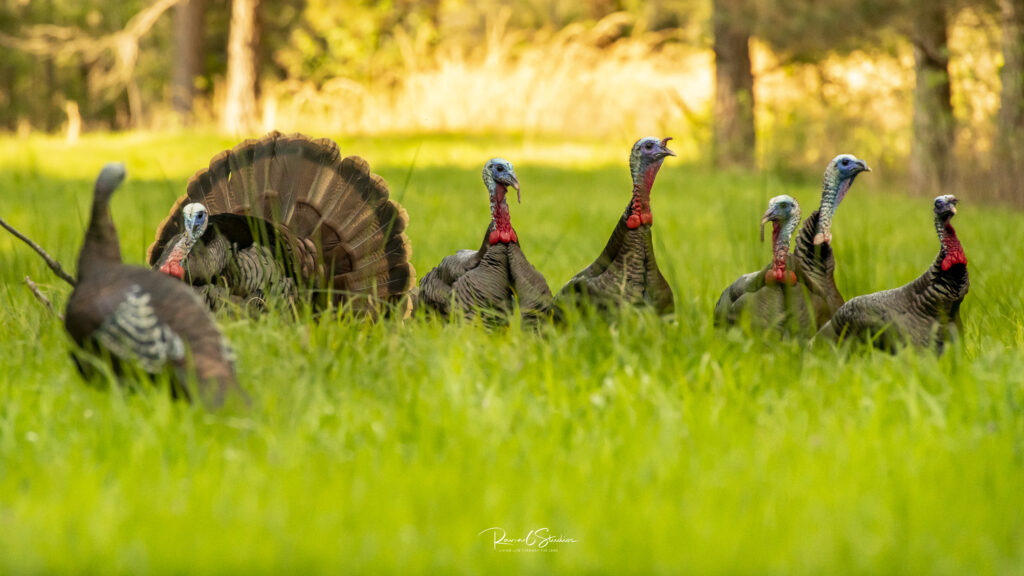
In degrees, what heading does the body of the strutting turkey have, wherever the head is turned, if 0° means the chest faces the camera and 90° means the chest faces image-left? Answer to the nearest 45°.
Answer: approximately 45°

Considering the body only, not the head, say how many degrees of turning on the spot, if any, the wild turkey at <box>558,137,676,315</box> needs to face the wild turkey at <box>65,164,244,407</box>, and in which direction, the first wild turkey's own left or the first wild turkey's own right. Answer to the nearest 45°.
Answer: approximately 90° to the first wild turkey's own right

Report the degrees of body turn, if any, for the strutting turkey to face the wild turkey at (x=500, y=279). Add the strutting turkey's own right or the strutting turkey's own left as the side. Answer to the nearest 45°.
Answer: approximately 90° to the strutting turkey's own left

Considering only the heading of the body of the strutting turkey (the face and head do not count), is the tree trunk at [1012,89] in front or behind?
behind

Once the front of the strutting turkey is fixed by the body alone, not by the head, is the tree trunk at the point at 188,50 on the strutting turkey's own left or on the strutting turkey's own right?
on the strutting turkey's own right

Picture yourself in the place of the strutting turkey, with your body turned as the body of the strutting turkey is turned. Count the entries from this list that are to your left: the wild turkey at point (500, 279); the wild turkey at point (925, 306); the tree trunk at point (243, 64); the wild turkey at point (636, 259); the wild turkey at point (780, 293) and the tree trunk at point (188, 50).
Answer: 4

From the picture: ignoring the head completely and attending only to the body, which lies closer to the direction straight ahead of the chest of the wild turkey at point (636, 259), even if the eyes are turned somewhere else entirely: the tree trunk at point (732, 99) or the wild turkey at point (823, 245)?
the wild turkey

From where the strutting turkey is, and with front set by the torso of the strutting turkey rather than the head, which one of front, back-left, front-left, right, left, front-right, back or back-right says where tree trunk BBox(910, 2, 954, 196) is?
back

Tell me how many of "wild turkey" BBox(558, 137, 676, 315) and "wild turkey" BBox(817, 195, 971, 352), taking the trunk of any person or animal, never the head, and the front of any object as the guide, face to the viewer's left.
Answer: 0

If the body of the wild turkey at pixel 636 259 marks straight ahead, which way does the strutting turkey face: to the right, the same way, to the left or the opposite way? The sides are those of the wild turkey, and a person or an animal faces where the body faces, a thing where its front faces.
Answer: to the right

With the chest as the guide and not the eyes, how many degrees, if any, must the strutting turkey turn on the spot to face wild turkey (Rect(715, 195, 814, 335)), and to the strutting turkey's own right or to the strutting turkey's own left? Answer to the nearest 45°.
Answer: approximately 90° to the strutting turkey's own left

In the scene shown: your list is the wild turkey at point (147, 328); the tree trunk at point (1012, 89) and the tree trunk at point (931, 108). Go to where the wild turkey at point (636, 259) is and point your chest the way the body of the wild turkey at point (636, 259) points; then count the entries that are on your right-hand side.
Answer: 1

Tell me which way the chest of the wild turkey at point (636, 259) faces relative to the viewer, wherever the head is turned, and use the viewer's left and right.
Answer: facing the viewer and to the right of the viewer
